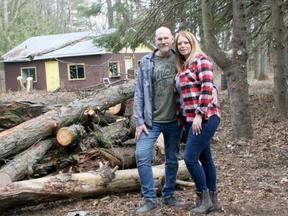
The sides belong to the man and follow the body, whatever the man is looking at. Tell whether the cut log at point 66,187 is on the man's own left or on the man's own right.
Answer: on the man's own right

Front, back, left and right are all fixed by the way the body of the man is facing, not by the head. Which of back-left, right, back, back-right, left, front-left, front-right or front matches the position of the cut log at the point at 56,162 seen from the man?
back-right

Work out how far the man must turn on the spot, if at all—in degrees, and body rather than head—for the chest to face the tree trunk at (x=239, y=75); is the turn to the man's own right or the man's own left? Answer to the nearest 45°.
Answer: approximately 135° to the man's own left

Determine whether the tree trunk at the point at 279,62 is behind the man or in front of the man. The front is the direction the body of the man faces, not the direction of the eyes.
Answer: behind

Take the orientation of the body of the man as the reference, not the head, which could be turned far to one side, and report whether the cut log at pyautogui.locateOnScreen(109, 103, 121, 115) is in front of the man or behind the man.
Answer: behind

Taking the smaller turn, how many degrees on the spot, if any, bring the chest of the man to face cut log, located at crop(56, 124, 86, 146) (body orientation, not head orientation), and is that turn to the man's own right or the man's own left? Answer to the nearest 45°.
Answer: approximately 135° to the man's own right

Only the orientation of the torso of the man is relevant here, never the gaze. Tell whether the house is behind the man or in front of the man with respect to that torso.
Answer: behind

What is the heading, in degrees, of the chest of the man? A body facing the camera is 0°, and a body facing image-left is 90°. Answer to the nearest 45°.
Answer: approximately 0°
